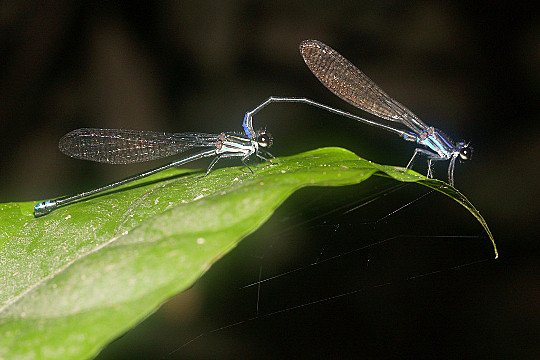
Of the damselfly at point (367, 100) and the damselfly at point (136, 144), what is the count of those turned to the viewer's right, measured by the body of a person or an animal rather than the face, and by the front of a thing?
2

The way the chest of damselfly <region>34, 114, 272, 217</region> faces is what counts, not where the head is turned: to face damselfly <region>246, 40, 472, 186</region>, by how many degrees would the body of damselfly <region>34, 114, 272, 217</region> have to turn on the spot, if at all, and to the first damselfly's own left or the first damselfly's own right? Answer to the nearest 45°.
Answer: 0° — it already faces it

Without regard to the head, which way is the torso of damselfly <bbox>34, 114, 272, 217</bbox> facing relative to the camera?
to the viewer's right

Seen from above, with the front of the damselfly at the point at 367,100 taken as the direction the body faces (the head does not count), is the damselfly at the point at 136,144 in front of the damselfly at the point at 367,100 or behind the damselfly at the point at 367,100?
behind

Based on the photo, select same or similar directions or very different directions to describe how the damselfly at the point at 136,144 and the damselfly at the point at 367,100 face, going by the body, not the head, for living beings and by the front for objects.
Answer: same or similar directions

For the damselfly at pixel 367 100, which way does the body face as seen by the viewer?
to the viewer's right
